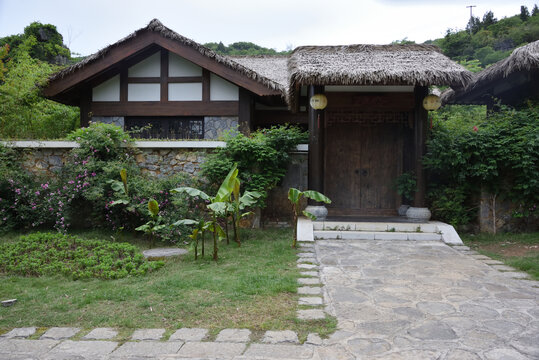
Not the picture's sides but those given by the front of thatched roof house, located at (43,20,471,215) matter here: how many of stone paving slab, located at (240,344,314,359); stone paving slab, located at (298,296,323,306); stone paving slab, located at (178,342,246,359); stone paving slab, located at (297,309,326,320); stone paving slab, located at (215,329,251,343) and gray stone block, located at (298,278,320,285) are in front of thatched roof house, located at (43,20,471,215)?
6

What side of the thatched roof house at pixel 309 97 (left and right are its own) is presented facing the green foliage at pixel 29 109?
right

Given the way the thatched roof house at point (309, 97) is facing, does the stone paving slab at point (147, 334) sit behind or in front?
in front

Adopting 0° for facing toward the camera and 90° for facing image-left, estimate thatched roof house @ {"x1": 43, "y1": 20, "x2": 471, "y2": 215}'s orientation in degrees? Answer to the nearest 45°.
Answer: approximately 0°

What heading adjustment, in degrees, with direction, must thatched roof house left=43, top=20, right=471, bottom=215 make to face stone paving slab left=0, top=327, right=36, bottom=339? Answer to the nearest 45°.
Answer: approximately 45° to its right

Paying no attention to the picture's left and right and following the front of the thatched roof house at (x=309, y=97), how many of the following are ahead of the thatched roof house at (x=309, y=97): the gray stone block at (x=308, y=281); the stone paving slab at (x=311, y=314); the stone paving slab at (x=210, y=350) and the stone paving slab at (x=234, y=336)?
4

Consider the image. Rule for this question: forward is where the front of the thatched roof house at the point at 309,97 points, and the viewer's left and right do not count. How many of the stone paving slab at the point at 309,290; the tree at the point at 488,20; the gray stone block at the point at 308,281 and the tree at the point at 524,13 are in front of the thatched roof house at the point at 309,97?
2

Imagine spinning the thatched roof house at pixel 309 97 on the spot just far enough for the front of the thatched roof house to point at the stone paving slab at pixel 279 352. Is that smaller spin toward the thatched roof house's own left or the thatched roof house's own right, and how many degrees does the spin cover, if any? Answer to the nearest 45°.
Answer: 0° — it already faces it

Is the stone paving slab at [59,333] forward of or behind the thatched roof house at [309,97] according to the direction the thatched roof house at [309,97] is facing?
forward

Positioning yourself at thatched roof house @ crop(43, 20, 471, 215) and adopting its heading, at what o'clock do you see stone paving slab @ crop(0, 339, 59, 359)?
The stone paving slab is roughly at 1 o'clock from the thatched roof house.

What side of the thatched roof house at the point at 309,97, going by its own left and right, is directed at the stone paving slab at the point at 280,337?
front

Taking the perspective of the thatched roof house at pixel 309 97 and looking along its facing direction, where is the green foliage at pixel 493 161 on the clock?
The green foliage is roughly at 10 o'clock from the thatched roof house.

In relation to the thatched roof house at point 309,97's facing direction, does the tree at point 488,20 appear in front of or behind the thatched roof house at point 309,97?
behind

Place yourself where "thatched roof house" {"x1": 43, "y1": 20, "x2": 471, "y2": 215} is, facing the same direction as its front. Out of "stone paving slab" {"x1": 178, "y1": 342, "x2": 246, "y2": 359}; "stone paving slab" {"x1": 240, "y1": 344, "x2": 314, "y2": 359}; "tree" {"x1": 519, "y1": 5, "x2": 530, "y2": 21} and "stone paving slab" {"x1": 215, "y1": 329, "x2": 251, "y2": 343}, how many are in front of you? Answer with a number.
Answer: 3

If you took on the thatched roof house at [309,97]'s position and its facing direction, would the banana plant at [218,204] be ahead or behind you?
ahead
